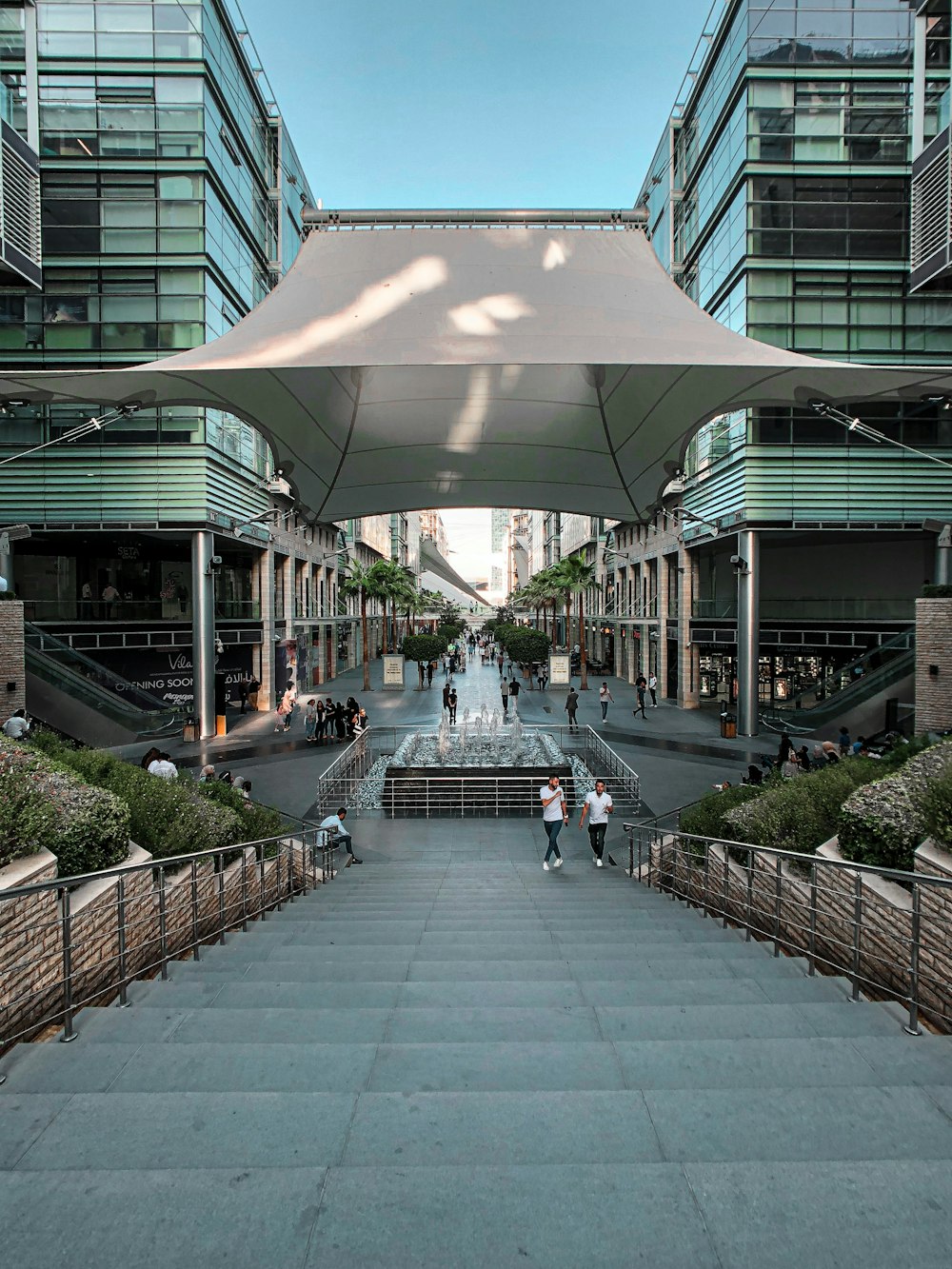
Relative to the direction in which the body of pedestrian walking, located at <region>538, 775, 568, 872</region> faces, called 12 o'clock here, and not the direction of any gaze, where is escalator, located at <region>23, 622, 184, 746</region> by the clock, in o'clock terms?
The escalator is roughly at 4 o'clock from the pedestrian walking.

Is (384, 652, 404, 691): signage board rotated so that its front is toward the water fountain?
yes

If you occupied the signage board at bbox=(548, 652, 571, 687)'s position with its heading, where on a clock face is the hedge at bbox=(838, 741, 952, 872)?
The hedge is roughly at 12 o'clock from the signage board.

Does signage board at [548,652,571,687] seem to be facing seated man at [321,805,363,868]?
yes

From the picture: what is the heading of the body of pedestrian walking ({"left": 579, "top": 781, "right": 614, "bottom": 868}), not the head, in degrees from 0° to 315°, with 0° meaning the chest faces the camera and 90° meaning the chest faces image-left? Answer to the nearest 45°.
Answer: approximately 0°

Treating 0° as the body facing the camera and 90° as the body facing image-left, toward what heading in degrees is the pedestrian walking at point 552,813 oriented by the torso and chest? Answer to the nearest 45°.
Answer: approximately 0°
